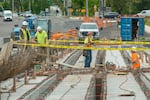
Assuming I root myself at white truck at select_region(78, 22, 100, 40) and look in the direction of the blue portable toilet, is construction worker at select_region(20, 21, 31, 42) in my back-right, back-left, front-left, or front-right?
back-right

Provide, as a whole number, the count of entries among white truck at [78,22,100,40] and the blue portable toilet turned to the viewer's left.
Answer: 0

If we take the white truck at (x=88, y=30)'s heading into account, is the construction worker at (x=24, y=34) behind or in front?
in front

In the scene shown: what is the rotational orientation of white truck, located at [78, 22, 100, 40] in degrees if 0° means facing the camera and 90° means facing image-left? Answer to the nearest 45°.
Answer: approximately 0°

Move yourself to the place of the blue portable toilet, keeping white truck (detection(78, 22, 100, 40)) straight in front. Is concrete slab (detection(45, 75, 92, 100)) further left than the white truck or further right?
left

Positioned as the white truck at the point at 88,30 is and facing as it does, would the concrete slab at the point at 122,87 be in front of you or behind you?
in front

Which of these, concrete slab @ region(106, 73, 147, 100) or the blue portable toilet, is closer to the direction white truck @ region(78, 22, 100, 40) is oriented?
the concrete slab

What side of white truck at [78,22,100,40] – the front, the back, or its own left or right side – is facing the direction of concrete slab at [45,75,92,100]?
front

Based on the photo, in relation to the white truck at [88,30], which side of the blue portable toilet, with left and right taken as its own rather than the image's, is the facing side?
right
